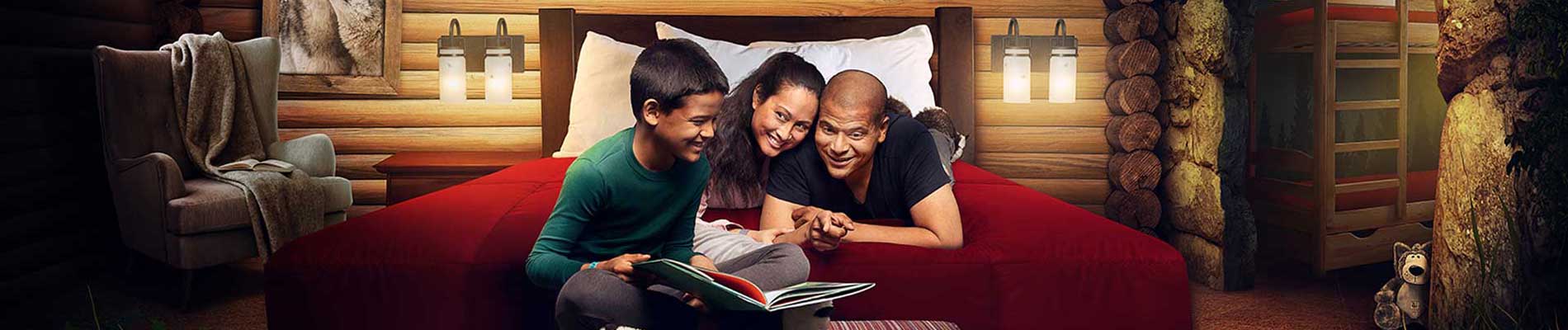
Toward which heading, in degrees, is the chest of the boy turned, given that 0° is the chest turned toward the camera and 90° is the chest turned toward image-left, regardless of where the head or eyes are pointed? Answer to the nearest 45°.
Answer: approximately 315°

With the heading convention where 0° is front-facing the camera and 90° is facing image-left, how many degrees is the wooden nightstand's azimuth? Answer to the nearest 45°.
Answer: approximately 0°

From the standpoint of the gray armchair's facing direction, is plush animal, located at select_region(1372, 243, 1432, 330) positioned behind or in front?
in front

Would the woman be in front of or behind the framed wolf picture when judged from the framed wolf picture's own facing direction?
in front

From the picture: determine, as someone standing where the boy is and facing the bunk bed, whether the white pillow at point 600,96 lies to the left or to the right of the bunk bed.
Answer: left

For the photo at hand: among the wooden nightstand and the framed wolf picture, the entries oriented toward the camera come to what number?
2

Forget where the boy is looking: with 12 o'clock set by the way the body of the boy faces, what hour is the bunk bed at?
The bunk bed is roughly at 9 o'clock from the boy.

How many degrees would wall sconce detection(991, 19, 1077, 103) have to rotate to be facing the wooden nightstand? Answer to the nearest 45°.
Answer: approximately 90° to its right
